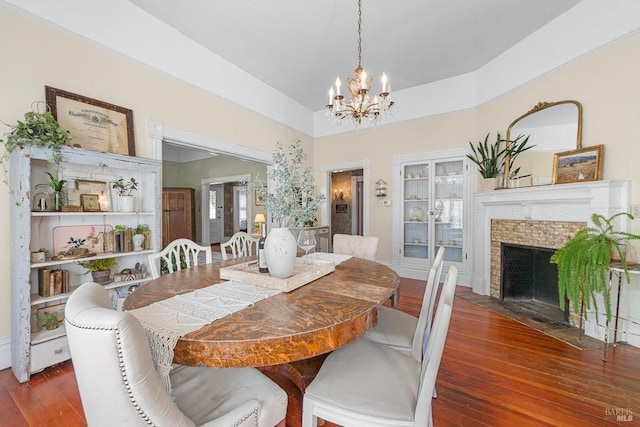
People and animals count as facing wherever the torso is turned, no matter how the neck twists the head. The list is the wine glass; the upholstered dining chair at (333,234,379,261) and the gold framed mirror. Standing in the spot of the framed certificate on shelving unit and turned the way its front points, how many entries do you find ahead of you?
3

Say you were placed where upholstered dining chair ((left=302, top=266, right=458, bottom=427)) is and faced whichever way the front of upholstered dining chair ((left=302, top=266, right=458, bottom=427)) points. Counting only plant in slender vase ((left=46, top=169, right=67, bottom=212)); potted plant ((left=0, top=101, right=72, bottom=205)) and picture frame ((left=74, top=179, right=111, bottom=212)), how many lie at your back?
0

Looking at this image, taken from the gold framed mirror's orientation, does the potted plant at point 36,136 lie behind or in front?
in front

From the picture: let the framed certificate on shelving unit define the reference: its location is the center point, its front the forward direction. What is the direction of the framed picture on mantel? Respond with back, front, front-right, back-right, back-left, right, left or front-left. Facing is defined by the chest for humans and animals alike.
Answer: front

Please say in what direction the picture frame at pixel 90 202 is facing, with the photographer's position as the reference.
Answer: facing the viewer

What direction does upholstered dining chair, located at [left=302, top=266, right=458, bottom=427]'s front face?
to the viewer's left

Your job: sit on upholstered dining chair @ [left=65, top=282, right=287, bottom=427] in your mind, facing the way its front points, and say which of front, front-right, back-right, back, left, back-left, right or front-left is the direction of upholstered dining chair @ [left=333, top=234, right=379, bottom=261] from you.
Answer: front

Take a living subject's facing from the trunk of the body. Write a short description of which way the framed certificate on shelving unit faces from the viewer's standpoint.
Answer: facing the viewer and to the right of the viewer

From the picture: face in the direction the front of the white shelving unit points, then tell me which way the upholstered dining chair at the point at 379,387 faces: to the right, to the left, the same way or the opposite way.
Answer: the opposite way

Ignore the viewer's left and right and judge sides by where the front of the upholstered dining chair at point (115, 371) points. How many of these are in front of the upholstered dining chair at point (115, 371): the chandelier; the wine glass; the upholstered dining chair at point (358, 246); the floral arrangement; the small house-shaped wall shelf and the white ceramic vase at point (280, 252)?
6

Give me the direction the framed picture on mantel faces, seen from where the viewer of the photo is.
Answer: facing the viewer and to the left of the viewer

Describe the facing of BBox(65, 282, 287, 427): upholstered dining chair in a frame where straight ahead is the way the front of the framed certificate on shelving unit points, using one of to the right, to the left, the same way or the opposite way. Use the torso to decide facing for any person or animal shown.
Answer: to the left

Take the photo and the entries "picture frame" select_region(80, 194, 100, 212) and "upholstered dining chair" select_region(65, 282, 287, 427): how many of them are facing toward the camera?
1

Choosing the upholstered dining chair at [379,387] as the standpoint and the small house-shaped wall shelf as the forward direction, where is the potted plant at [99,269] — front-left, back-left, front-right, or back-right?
front-left

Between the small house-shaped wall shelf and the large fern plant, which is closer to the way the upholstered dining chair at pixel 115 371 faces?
the small house-shaped wall shelf

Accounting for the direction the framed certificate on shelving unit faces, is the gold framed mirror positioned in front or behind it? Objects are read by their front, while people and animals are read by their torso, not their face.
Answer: in front
